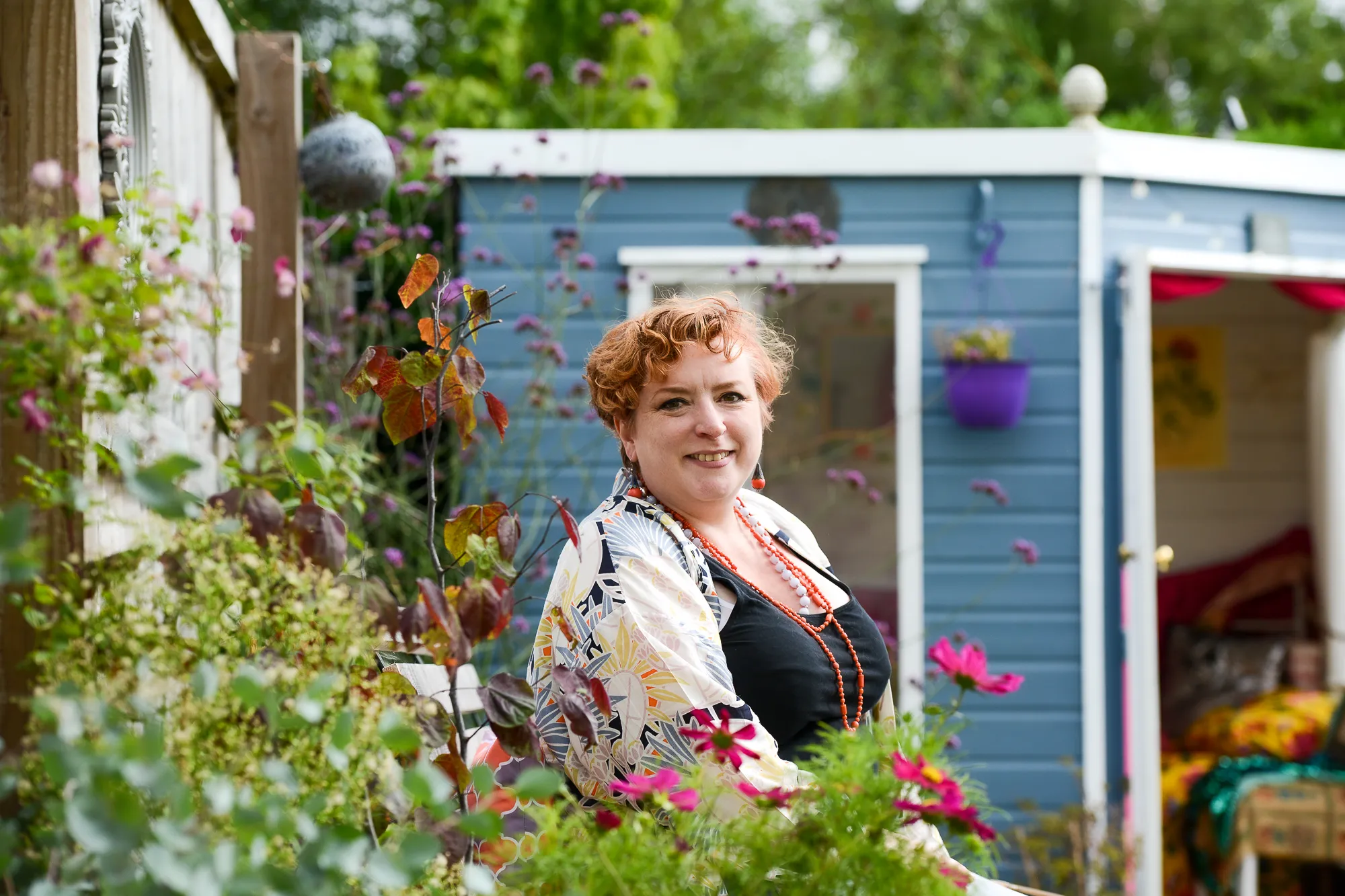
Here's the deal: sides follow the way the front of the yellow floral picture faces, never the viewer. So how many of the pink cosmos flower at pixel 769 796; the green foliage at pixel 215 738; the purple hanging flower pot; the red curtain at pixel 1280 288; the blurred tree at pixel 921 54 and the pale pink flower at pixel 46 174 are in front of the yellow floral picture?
5

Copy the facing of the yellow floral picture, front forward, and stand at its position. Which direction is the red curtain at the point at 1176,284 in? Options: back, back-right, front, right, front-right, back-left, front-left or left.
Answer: front

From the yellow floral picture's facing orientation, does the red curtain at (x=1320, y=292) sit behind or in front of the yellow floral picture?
in front

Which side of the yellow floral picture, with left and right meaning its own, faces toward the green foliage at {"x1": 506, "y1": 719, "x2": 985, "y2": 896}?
front

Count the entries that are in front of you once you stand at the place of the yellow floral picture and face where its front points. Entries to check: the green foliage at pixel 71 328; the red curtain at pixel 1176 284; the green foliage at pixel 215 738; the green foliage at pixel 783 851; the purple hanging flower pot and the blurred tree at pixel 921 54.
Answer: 5

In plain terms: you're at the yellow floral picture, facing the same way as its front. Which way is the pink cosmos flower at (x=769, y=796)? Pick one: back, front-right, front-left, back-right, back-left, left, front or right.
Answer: front

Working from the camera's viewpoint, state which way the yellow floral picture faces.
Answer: facing the viewer

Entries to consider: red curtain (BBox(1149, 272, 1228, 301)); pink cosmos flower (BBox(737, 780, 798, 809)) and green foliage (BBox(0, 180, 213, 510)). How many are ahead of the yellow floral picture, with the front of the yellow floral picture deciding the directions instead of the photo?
3

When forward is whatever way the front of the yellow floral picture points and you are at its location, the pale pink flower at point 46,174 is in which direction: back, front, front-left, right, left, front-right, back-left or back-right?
front

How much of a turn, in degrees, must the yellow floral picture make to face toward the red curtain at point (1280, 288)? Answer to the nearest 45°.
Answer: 0° — it already faces it

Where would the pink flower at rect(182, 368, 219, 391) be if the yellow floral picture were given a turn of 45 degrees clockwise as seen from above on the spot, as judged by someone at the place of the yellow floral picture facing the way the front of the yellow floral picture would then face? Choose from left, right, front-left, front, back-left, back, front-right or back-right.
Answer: front-left

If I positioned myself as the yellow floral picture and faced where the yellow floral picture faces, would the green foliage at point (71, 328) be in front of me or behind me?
in front

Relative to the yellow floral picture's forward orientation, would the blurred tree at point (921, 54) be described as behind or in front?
behind

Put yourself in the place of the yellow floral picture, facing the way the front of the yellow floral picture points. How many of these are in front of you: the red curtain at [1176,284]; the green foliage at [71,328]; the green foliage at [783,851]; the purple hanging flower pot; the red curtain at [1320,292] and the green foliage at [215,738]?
6

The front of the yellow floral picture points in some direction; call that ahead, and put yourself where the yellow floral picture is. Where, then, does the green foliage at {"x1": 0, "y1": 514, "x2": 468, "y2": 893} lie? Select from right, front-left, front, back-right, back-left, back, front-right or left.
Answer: front
